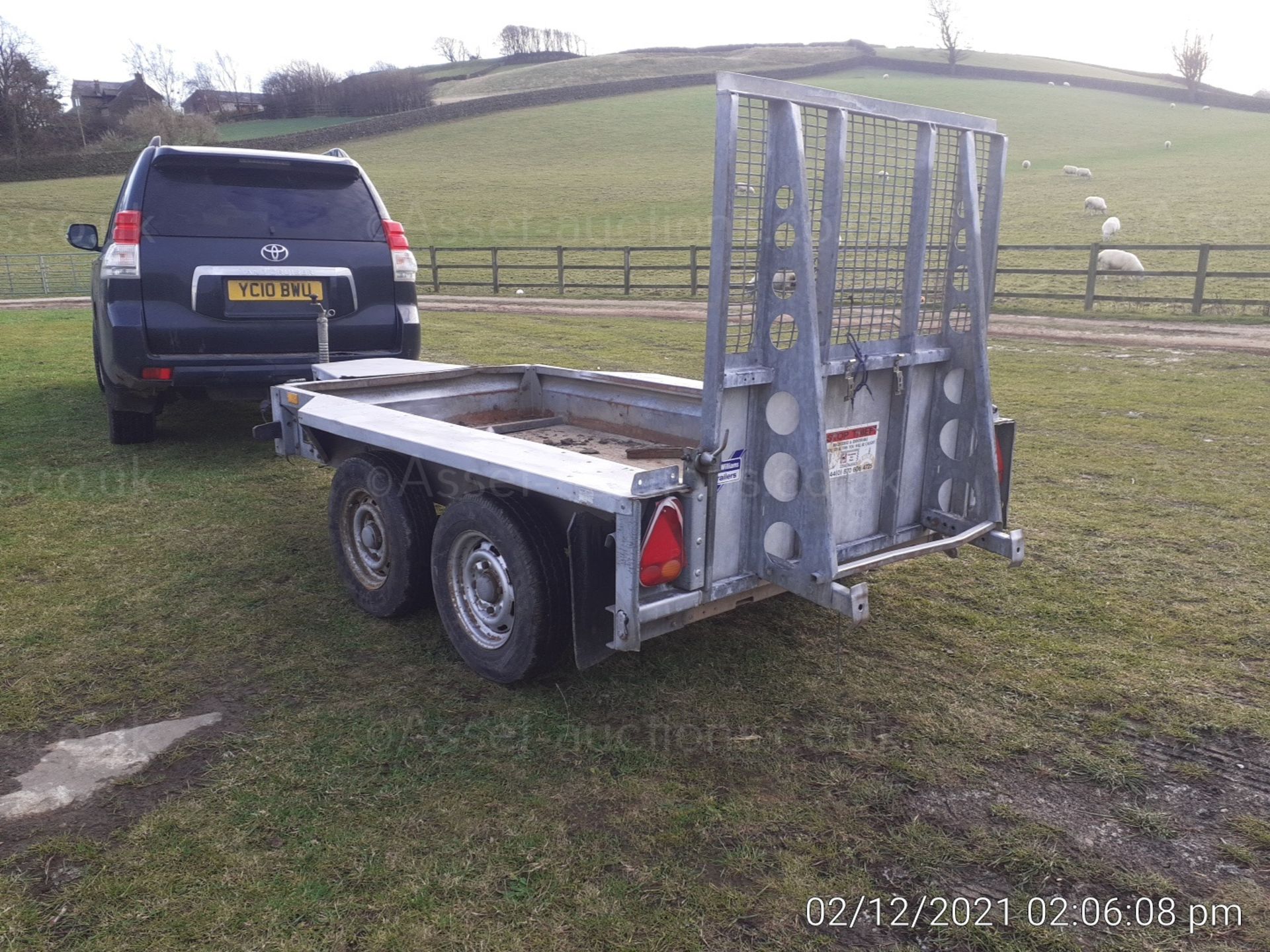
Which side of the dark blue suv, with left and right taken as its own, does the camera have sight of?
back

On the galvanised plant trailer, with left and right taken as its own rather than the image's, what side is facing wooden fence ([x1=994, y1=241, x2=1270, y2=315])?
right

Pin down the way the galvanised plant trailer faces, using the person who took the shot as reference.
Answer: facing away from the viewer and to the left of the viewer

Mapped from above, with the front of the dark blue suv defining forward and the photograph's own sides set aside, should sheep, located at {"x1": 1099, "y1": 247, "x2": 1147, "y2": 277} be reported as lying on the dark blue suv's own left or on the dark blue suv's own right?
on the dark blue suv's own right

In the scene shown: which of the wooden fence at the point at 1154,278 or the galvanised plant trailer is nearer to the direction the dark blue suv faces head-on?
the wooden fence

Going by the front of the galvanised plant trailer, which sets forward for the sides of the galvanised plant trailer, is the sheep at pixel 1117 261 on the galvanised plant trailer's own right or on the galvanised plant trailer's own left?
on the galvanised plant trailer's own right

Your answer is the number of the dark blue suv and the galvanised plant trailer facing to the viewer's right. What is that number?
0

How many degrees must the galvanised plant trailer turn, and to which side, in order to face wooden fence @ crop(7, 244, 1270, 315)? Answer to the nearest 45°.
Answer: approximately 45° to its right

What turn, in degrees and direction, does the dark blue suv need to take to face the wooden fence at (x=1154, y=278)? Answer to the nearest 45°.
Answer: approximately 45° to its right
